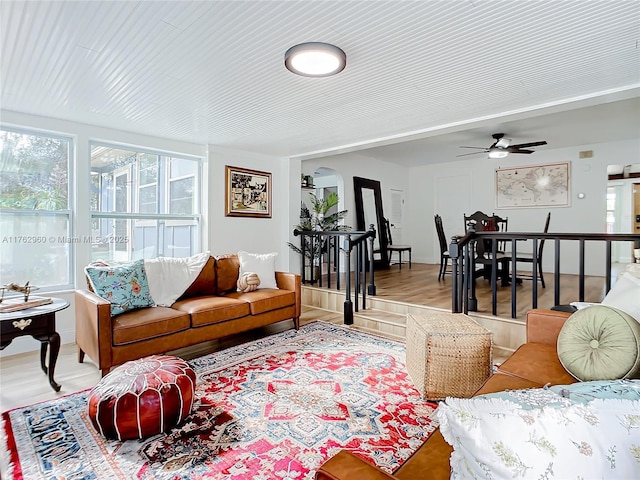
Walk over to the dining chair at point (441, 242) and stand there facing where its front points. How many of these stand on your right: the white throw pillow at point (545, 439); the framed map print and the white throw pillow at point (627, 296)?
2

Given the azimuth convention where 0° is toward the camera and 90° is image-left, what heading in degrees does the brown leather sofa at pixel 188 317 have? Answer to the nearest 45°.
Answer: approximately 315°

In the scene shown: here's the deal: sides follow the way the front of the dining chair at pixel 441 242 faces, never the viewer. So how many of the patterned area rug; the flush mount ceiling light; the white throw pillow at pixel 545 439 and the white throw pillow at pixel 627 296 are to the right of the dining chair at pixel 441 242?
4

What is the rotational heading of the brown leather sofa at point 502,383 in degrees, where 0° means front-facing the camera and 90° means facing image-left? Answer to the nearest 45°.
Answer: approximately 135°

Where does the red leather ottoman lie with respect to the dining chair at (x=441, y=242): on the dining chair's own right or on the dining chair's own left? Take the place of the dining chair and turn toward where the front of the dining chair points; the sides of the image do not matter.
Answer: on the dining chair's own right

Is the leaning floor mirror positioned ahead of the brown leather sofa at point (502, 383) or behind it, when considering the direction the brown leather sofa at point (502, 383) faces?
ahead

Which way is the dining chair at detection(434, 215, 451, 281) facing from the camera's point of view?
to the viewer's right

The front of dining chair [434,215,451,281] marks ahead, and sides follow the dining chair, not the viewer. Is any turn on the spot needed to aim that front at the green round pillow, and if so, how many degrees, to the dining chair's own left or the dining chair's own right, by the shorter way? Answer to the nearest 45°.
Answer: approximately 90° to the dining chair's own right

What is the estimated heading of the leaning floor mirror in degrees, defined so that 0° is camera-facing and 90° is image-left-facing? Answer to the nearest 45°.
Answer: approximately 315°

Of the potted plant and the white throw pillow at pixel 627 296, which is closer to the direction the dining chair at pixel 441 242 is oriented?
the white throw pillow

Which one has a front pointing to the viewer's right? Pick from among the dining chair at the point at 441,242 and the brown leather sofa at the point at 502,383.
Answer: the dining chair

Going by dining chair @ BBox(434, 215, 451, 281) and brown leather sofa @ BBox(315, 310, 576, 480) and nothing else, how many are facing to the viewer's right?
1
